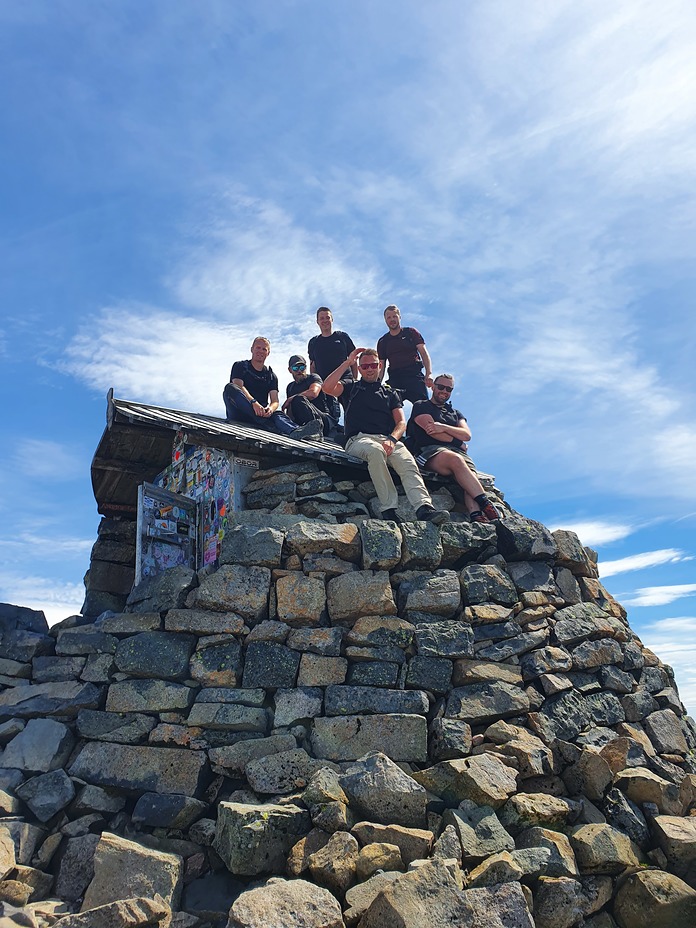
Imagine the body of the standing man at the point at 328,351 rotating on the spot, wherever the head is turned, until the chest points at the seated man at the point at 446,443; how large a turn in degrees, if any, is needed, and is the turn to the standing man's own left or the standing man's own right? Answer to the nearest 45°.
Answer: approximately 45° to the standing man's own left

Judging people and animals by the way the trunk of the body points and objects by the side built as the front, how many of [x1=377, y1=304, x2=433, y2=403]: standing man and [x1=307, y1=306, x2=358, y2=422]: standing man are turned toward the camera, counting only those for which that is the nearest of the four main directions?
2

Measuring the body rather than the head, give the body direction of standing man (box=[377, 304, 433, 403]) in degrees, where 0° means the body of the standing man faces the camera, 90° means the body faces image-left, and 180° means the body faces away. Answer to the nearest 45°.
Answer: approximately 0°

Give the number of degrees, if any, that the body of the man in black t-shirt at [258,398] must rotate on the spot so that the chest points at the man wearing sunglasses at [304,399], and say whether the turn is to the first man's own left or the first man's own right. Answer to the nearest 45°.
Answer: approximately 90° to the first man's own left

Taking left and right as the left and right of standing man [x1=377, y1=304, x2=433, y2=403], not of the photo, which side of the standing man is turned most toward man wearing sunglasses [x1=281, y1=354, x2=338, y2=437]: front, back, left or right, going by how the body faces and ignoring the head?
right

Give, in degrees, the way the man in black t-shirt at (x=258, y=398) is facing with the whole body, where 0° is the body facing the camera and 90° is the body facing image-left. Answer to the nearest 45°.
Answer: approximately 315°

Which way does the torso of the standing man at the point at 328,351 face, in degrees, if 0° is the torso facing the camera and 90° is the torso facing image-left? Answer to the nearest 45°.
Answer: approximately 0°
